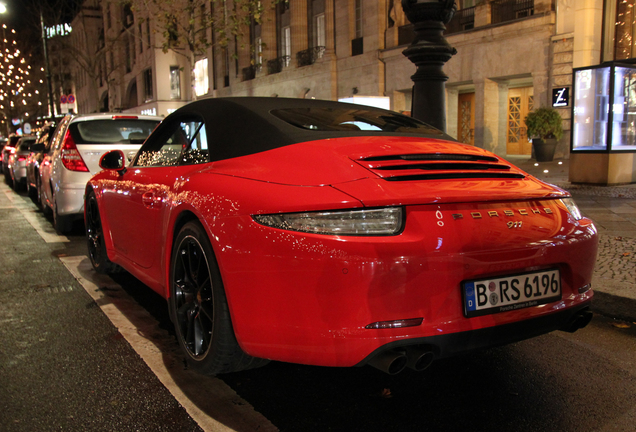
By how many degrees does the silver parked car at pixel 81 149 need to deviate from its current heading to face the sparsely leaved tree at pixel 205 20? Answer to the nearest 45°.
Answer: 0° — it already faces it

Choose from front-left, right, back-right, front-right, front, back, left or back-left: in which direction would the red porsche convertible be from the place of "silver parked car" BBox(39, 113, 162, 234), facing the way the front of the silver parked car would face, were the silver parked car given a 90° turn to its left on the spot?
left

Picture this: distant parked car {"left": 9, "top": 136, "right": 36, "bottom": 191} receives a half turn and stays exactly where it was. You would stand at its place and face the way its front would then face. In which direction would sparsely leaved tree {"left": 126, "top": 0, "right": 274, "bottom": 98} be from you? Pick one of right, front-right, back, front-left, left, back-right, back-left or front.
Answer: back-left

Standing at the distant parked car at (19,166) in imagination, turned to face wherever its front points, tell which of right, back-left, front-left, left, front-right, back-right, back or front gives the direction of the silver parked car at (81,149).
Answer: back

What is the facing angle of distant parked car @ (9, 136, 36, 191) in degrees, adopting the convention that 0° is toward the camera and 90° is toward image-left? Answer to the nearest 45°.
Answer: approximately 180°

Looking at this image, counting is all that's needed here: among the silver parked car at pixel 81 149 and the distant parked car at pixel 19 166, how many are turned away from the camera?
2

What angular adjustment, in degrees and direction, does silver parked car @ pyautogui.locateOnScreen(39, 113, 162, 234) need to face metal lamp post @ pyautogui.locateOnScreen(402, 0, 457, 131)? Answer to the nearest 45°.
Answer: approximately 135° to its right

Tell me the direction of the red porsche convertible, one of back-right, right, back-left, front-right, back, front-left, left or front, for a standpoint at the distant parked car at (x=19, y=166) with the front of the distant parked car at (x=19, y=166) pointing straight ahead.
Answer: back

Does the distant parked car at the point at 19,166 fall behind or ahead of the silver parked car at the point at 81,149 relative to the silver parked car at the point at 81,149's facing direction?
ahead

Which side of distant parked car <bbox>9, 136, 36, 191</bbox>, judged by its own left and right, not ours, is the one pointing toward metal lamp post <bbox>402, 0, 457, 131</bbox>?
back

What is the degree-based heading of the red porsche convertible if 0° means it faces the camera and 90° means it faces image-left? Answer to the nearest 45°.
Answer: approximately 135°

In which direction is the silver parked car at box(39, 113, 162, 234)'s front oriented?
away from the camera

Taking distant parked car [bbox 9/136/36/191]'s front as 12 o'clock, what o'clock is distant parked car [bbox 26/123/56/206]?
distant parked car [bbox 26/123/56/206] is roughly at 6 o'clock from distant parked car [bbox 9/136/36/191].

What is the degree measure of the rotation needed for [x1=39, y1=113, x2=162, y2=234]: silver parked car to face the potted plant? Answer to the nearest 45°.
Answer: approximately 45° to its right
